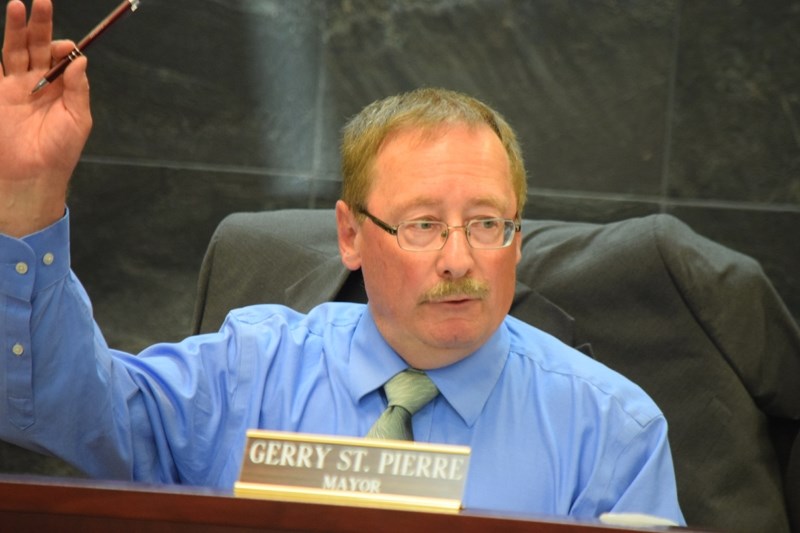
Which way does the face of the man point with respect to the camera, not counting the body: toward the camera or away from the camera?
toward the camera

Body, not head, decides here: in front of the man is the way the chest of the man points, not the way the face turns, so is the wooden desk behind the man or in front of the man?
in front

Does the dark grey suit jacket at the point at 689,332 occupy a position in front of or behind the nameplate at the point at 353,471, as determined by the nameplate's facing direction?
behind

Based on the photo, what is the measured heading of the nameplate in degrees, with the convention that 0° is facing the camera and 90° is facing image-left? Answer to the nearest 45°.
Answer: approximately 0°

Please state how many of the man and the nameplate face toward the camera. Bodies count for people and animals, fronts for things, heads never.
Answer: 2

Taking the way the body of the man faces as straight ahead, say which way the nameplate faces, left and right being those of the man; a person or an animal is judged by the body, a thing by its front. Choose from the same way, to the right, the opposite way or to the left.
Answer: the same way

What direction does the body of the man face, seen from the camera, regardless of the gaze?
toward the camera
